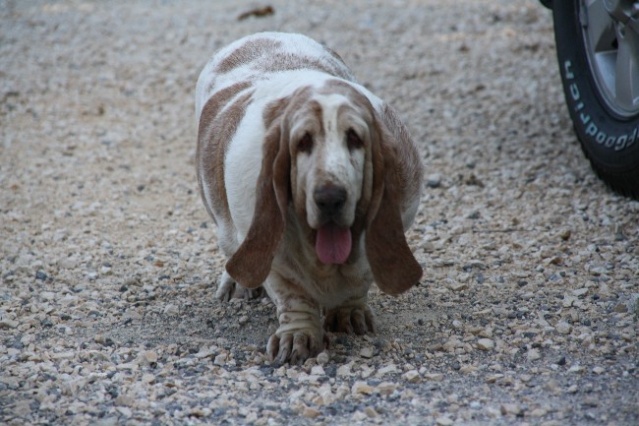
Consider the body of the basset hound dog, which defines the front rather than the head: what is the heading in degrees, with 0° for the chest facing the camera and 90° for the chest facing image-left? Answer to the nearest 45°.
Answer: approximately 0°
